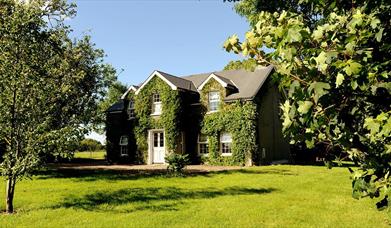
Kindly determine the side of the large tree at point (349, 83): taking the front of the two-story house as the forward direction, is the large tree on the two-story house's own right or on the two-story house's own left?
on the two-story house's own left

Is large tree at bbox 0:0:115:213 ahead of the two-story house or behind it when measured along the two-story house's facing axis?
ahead

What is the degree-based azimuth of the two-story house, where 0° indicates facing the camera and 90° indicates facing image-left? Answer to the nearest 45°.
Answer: approximately 45°
